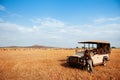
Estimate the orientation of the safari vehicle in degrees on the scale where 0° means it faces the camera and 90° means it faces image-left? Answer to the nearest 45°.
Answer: approximately 45°
